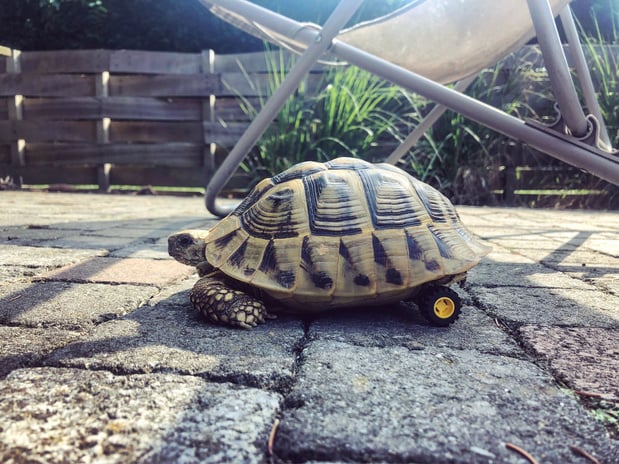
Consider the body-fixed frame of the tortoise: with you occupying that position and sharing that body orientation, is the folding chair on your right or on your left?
on your right

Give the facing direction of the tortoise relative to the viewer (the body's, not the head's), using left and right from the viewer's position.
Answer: facing to the left of the viewer

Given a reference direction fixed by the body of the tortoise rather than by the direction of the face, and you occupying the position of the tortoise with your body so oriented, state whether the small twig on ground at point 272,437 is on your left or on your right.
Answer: on your left

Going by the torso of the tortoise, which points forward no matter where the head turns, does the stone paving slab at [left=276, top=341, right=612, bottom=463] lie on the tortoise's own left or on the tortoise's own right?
on the tortoise's own left

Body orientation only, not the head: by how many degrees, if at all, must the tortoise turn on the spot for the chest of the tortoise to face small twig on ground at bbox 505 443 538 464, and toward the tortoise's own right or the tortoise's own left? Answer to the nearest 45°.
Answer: approximately 90° to the tortoise's own left

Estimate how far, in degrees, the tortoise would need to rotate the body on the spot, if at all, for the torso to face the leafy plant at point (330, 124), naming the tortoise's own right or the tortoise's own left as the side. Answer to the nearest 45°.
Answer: approximately 90° to the tortoise's own right

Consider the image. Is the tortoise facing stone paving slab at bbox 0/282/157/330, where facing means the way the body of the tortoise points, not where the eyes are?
yes
